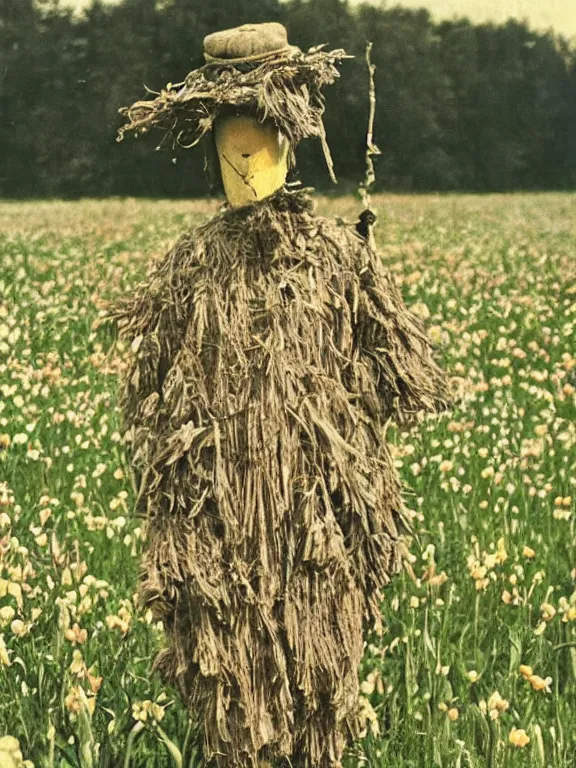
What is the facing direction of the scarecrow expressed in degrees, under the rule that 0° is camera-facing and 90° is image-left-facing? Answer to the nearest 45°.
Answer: approximately 0°

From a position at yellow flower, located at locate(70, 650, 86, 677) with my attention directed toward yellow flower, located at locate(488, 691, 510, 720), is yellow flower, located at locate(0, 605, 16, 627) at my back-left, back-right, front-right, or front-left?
back-left

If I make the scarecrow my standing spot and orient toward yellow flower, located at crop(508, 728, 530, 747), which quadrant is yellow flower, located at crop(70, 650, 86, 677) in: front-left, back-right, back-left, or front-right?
back-left

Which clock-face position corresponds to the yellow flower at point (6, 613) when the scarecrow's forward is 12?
The yellow flower is roughly at 4 o'clock from the scarecrow.

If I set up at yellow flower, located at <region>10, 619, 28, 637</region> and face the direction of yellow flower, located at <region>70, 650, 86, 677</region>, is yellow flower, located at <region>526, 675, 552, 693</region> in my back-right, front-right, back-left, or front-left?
front-left

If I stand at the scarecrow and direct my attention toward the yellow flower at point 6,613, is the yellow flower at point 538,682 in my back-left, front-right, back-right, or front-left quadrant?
back-right

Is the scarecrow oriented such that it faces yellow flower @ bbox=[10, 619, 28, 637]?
no

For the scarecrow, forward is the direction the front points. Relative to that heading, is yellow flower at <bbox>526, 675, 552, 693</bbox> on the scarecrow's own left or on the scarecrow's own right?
on the scarecrow's own left
